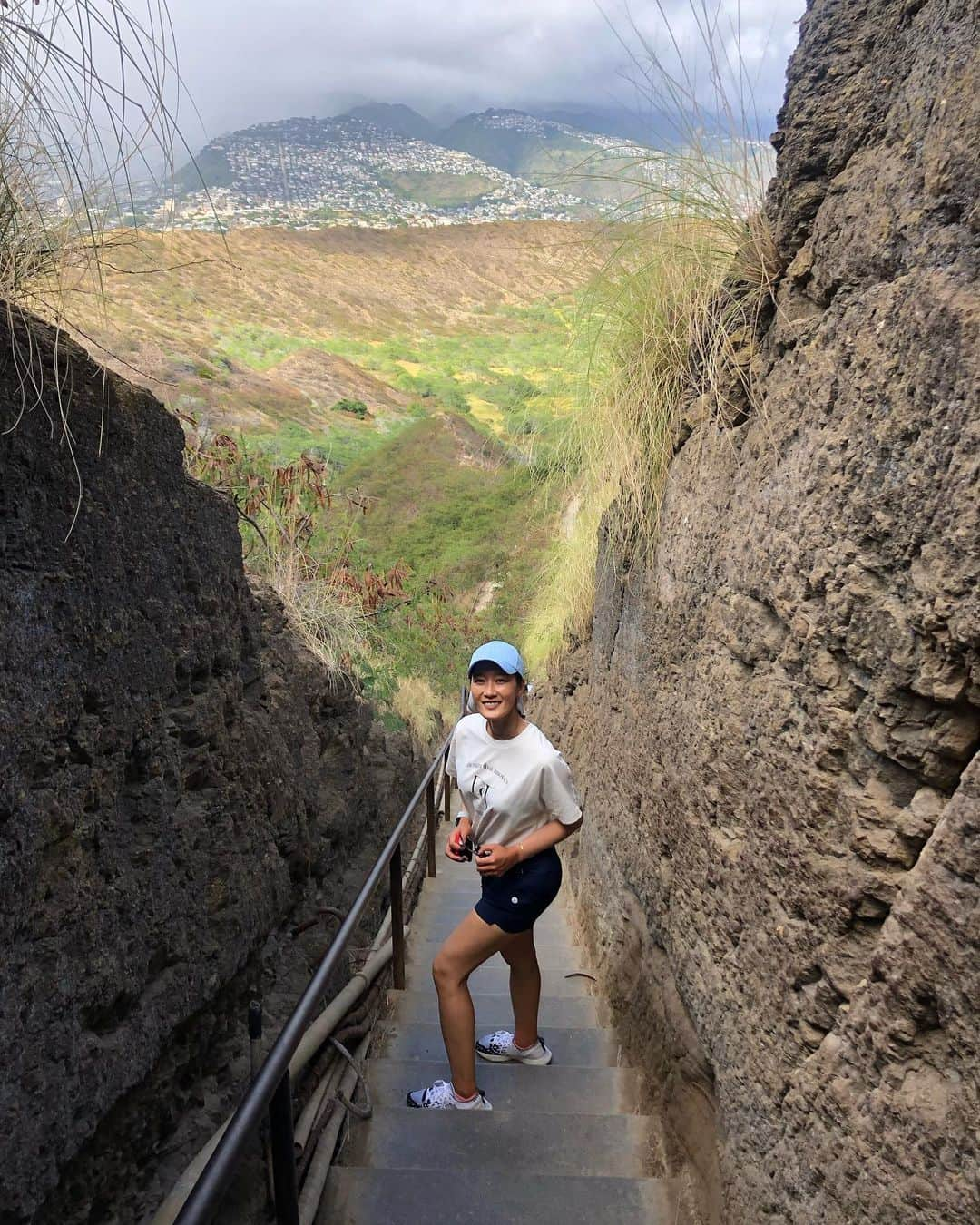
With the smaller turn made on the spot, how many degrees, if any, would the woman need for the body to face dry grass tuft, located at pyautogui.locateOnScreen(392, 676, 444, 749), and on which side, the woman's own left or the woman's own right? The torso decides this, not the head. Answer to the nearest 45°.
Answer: approximately 135° to the woman's own right

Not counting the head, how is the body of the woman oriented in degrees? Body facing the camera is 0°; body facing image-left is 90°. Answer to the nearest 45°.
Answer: approximately 45°

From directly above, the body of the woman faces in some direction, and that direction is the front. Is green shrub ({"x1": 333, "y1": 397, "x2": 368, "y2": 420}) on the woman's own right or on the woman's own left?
on the woman's own right

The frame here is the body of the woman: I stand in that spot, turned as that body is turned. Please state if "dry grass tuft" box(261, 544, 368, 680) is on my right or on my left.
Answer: on my right

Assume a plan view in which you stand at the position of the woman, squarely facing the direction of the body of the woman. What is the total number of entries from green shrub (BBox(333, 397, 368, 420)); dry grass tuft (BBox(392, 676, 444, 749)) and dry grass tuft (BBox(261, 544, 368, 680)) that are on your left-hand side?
0

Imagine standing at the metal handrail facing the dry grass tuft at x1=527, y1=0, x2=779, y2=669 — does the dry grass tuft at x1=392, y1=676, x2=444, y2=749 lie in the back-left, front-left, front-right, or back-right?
front-left

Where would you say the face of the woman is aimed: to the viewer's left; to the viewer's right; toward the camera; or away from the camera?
toward the camera
